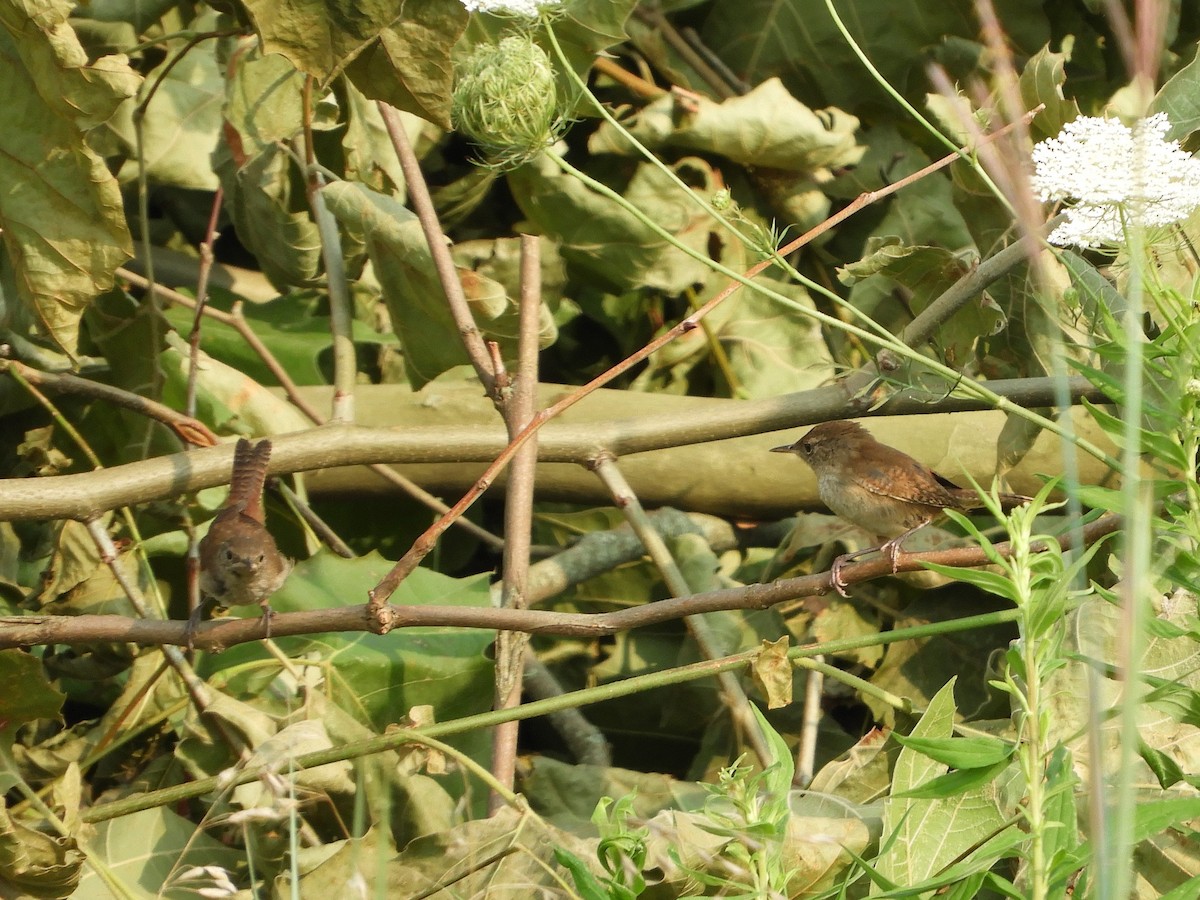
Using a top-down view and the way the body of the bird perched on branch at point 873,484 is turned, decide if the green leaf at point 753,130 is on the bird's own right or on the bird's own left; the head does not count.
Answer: on the bird's own right

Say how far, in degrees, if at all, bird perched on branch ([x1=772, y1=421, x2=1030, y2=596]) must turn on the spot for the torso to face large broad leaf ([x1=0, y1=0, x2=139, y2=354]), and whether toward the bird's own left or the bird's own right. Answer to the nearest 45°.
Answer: approximately 45° to the bird's own left

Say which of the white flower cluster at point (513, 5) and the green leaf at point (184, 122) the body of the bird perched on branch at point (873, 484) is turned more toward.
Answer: the green leaf

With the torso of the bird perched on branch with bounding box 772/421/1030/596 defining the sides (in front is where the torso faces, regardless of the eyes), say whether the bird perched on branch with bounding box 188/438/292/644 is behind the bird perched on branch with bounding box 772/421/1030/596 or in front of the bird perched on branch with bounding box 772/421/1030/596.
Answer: in front

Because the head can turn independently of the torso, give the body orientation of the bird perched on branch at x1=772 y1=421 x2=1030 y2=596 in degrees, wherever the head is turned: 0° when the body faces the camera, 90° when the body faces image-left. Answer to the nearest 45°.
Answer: approximately 90°

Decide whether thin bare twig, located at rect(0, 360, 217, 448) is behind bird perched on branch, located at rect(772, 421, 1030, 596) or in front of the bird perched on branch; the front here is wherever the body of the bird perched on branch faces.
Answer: in front
